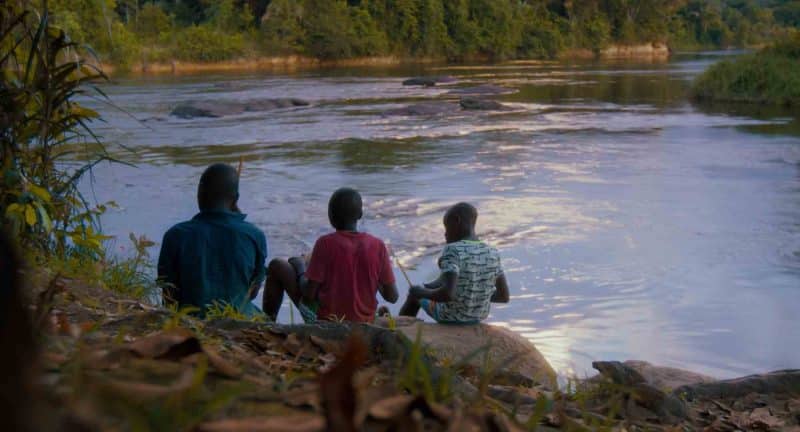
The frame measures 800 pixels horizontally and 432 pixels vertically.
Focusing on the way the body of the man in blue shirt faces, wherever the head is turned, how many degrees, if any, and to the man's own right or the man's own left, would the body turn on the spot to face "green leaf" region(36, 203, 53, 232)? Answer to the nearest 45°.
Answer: approximately 90° to the man's own left

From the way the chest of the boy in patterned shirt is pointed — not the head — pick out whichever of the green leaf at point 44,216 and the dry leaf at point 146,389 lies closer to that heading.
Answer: the green leaf

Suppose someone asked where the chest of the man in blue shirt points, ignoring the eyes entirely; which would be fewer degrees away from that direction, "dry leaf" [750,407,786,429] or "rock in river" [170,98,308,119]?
the rock in river

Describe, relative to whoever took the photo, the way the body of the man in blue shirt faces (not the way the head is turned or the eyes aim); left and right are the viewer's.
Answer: facing away from the viewer

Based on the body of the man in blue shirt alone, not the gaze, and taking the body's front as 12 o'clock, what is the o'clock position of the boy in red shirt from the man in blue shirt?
The boy in red shirt is roughly at 3 o'clock from the man in blue shirt.

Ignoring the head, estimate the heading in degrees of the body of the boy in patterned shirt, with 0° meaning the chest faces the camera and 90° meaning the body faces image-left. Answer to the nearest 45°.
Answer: approximately 135°

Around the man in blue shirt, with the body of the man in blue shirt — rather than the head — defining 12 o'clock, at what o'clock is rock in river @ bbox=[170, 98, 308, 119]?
The rock in river is roughly at 12 o'clock from the man in blue shirt.

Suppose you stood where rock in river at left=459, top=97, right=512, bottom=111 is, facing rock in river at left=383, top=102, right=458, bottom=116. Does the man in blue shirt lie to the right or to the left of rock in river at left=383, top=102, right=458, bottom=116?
left

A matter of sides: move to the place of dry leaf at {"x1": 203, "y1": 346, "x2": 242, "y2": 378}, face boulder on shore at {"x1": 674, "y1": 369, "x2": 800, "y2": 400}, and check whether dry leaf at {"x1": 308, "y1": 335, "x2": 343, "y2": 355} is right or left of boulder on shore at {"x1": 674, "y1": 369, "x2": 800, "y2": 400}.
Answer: left

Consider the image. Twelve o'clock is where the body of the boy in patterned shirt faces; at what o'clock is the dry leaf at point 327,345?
The dry leaf is roughly at 8 o'clock from the boy in patterned shirt.

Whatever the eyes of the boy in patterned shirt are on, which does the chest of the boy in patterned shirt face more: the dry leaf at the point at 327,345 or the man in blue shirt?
the man in blue shirt

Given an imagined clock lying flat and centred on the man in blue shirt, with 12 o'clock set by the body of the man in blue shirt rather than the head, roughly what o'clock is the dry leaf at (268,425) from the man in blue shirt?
The dry leaf is roughly at 6 o'clock from the man in blue shirt.
